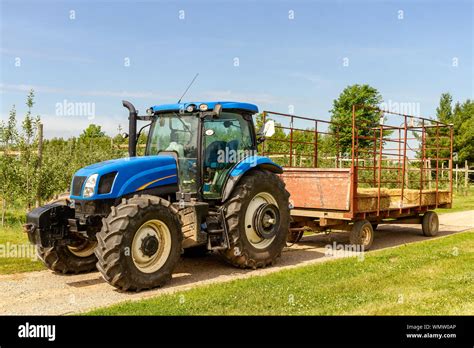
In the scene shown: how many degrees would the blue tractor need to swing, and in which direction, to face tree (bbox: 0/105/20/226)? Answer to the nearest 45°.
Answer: approximately 90° to its right

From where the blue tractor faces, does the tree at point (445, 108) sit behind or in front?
behind

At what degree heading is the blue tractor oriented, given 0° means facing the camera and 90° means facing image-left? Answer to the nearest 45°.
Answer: approximately 45°
